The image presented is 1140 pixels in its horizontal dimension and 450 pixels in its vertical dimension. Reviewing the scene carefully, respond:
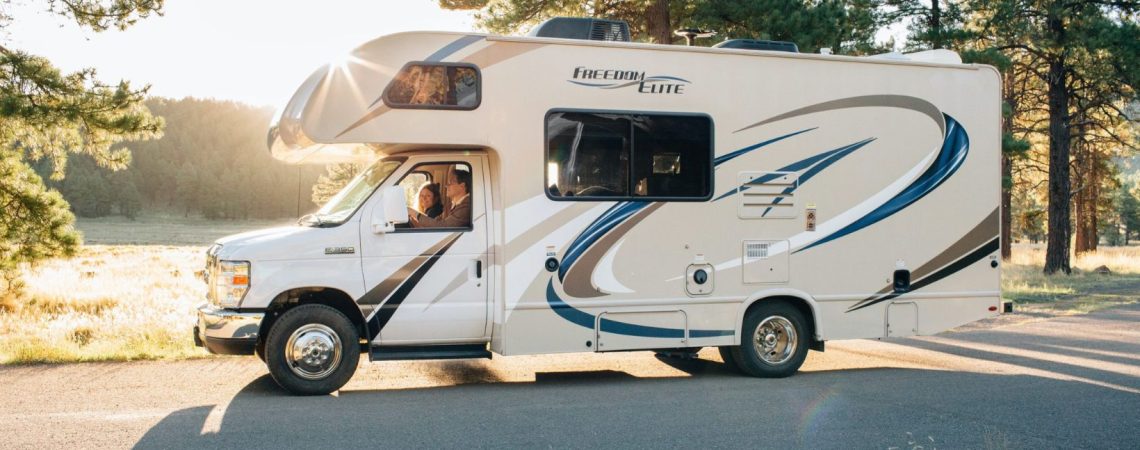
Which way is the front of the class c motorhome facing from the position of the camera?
facing to the left of the viewer

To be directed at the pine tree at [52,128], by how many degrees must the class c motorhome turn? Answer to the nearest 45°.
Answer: approximately 45° to its right

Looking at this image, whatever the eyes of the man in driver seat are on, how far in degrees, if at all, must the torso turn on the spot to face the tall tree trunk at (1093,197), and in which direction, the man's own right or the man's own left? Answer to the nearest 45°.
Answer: approximately 135° to the man's own right

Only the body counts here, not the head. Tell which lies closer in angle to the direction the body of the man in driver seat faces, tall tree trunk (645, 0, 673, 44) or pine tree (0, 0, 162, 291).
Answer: the pine tree

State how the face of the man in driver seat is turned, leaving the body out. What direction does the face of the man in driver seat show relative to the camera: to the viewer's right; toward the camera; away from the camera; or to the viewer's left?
to the viewer's left

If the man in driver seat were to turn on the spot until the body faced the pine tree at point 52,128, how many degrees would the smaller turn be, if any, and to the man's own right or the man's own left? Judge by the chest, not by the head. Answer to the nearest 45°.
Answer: approximately 45° to the man's own right

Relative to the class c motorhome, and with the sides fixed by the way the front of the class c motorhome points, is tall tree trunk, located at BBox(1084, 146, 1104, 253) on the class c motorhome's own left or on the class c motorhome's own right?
on the class c motorhome's own right

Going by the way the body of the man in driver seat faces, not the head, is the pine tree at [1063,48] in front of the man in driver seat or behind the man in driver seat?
behind

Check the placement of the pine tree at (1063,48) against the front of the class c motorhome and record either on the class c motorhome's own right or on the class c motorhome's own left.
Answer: on the class c motorhome's own right

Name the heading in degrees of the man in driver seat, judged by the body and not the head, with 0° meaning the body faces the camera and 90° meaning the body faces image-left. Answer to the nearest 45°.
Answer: approximately 90°
